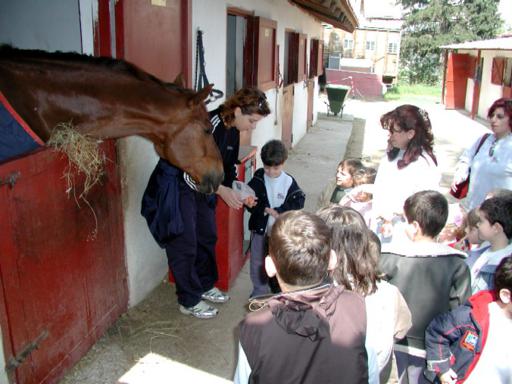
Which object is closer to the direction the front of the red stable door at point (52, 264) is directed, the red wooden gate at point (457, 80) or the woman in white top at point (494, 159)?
the woman in white top

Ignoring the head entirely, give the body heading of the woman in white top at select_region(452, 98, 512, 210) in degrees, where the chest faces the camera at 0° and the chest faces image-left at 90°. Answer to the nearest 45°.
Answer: approximately 45°

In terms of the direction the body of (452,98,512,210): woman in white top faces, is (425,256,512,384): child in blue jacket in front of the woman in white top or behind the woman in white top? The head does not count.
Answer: in front

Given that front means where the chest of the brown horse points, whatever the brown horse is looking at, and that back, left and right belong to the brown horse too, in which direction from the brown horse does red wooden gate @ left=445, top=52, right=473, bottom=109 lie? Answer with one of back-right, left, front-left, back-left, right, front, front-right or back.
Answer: front-left

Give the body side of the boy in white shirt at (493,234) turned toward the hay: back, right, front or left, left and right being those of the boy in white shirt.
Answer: front

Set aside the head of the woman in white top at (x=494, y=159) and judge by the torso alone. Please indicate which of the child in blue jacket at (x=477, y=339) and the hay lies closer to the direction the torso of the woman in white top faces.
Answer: the hay

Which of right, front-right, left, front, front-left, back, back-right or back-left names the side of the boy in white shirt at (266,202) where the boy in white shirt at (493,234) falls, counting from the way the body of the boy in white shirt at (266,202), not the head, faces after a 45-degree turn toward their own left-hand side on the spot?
front

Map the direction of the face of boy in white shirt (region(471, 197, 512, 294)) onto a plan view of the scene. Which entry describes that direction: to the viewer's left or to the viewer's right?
to the viewer's left

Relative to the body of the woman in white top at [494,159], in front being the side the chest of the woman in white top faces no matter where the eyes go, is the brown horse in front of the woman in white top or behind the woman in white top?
in front

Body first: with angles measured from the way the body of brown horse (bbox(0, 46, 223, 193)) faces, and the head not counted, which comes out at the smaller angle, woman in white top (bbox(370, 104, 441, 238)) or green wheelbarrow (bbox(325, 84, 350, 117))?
the woman in white top

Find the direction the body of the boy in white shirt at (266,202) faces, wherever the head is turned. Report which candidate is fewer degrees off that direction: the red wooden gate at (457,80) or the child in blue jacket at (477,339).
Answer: the child in blue jacket

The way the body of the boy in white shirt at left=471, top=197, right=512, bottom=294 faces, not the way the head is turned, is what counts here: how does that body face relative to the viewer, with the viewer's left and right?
facing to the left of the viewer
